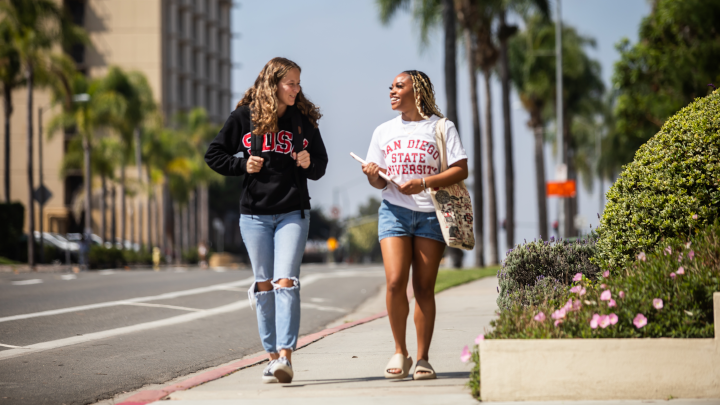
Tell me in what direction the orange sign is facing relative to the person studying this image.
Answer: facing the viewer

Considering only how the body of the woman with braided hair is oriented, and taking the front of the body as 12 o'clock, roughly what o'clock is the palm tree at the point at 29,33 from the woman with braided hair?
The palm tree is roughly at 5 o'clock from the woman with braided hair.

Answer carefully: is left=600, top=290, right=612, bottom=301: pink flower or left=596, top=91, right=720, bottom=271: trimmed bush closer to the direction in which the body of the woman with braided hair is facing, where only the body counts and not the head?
the pink flower

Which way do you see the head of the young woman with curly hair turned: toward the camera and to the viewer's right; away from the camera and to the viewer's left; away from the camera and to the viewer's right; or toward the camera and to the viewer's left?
toward the camera and to the viewer's right

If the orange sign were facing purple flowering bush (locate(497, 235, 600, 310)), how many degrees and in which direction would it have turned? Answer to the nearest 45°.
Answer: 0° — it already faces it

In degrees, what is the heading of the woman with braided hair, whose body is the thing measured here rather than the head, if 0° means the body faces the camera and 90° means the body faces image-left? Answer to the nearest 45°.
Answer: approximately 0°

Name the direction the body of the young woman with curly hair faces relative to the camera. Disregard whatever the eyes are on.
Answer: toward the camera

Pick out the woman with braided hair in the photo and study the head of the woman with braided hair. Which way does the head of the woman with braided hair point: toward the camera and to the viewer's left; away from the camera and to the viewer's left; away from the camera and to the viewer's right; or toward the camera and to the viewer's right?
toward the camera and to the viewer's left

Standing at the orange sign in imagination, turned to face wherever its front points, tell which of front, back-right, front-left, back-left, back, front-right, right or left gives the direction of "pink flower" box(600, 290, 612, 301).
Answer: front

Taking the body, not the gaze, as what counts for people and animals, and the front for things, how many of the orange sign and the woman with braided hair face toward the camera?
2

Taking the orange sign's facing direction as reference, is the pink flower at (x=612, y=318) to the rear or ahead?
ahead

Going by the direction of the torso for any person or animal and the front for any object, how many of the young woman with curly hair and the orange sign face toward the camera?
2

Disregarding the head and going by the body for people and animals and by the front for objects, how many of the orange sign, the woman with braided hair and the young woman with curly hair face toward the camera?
3

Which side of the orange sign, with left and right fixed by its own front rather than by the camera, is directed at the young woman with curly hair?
front

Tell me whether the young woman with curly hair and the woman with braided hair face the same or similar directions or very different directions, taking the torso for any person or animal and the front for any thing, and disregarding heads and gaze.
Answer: same or similar directions

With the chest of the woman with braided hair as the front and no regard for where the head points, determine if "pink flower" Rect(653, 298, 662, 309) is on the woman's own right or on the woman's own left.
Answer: on the woman's own left

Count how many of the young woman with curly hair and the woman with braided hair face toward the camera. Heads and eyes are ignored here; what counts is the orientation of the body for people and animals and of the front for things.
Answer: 2
